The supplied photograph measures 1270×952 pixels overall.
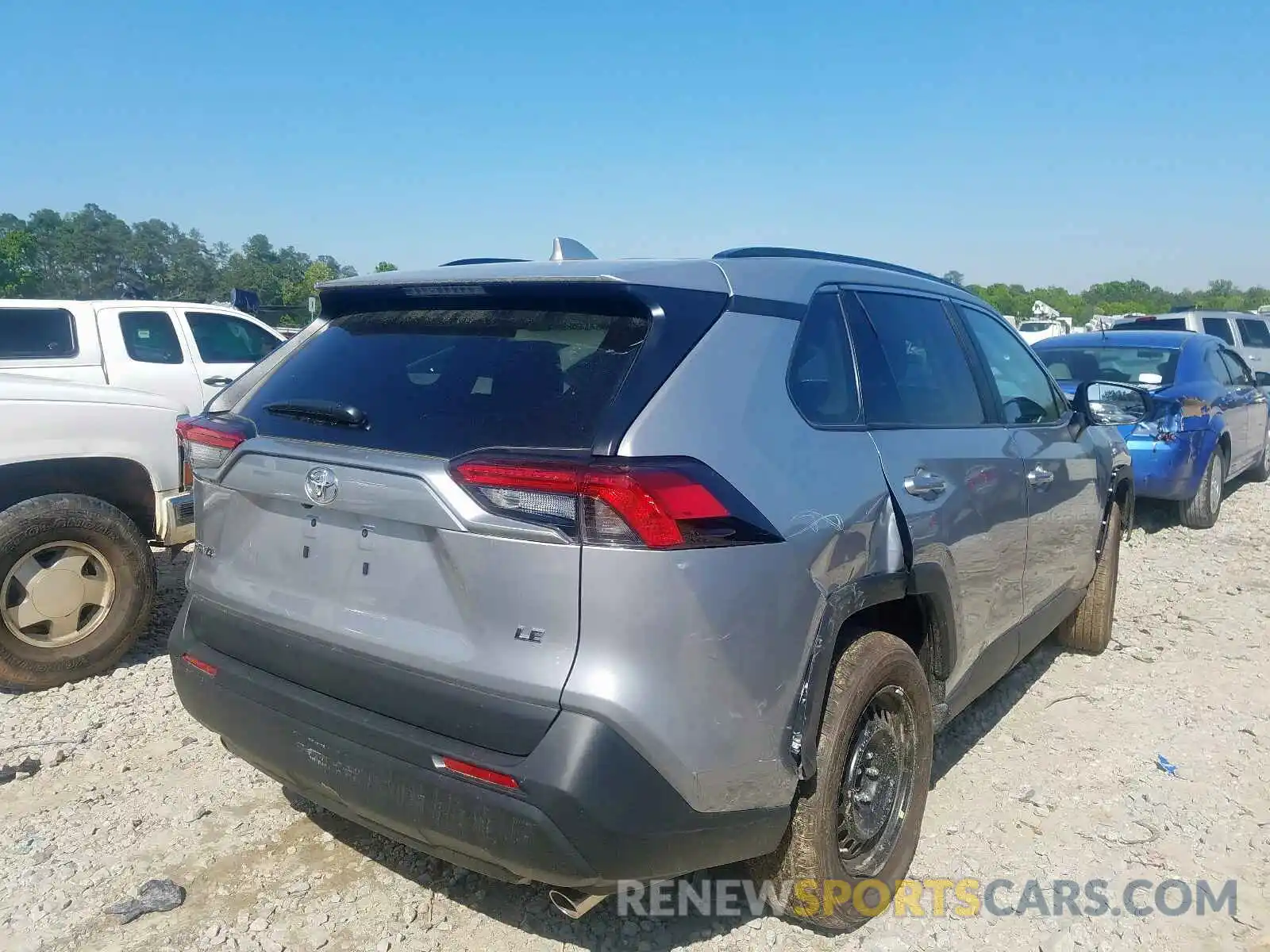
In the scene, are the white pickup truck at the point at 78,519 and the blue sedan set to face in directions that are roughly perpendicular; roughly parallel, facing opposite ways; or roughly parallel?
roughly parallel

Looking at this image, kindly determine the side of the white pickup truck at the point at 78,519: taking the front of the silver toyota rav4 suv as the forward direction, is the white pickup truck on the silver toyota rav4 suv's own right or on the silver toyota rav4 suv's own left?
on the silver toyota rav4 suv's own left

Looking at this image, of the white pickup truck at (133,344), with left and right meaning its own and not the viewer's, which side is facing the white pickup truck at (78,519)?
right

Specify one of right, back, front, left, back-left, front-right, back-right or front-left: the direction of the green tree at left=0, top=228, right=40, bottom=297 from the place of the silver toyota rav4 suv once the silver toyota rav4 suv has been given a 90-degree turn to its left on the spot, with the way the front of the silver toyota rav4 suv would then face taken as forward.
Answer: front

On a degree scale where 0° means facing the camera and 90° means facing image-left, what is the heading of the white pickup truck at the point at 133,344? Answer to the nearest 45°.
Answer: approximately 270°

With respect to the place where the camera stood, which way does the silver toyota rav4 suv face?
facing away from the viewer and to the right of the viewer
